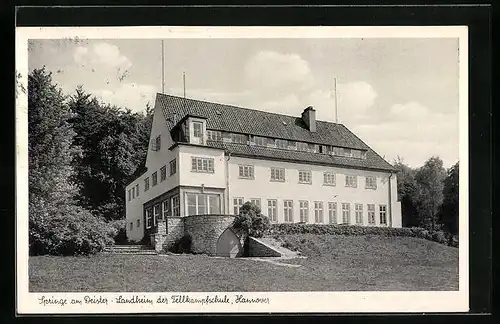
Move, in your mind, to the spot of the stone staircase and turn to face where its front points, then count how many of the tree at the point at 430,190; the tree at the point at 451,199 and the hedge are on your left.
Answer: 3

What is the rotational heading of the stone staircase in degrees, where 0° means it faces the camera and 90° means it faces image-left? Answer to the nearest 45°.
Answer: approximately 0°

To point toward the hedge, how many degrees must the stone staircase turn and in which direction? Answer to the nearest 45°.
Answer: approximately 90° to its left

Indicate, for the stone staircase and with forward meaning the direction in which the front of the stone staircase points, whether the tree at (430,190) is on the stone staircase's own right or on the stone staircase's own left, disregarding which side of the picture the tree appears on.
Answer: on the stone staircase's own left

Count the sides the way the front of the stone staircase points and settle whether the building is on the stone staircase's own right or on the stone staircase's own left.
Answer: on the stone staircase's own left
